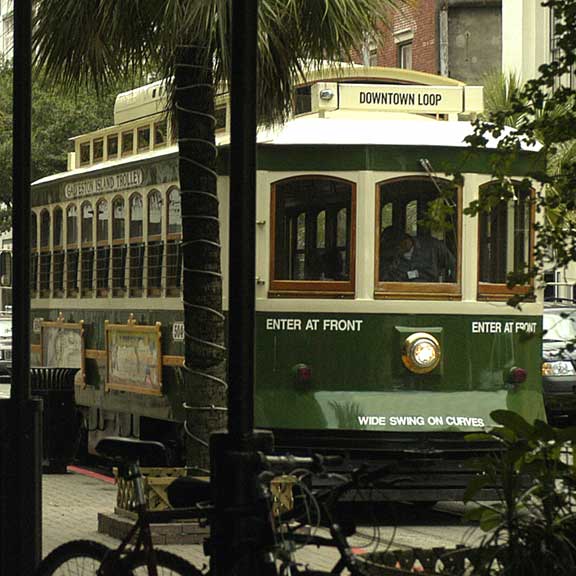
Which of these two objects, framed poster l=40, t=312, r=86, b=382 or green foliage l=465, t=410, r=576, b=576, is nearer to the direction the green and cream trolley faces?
the green foliage

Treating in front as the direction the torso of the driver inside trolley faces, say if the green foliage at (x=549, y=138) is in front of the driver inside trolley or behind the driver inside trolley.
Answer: in front

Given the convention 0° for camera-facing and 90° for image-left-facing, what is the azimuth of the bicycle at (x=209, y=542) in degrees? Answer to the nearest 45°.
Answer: approximately 270°

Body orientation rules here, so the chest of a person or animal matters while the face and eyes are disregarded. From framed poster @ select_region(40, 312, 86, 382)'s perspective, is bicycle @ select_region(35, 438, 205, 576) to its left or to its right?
on its left

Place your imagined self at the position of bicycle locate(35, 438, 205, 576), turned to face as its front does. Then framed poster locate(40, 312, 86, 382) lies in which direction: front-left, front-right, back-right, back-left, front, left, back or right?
left

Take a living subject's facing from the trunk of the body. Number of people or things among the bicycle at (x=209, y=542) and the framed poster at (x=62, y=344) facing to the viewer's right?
1

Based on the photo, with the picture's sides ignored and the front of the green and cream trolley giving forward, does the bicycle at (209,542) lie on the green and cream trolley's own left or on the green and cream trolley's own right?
on the green and cream trolley's own right

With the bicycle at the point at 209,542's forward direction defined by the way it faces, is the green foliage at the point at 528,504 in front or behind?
in front

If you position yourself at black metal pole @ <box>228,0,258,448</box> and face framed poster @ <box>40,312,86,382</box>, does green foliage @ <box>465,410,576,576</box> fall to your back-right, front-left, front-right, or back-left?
back-right

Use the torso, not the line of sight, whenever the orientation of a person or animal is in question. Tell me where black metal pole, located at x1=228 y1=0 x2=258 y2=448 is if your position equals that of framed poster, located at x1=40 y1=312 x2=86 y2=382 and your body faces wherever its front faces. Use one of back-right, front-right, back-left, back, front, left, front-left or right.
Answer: front-left
